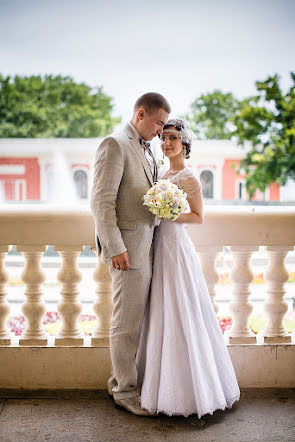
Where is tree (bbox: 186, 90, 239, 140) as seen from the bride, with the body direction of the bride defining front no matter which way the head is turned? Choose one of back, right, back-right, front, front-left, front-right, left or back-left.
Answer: back-right

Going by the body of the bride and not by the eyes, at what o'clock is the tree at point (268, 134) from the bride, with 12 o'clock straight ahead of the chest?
The tree is roughly at 5 o'clock from the bride.

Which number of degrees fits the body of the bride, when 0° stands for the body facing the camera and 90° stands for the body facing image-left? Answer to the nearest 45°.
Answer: approximately 45°

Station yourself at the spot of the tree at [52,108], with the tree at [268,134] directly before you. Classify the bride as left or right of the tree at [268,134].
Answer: right

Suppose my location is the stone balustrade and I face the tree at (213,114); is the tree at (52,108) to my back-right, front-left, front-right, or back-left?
front-left
